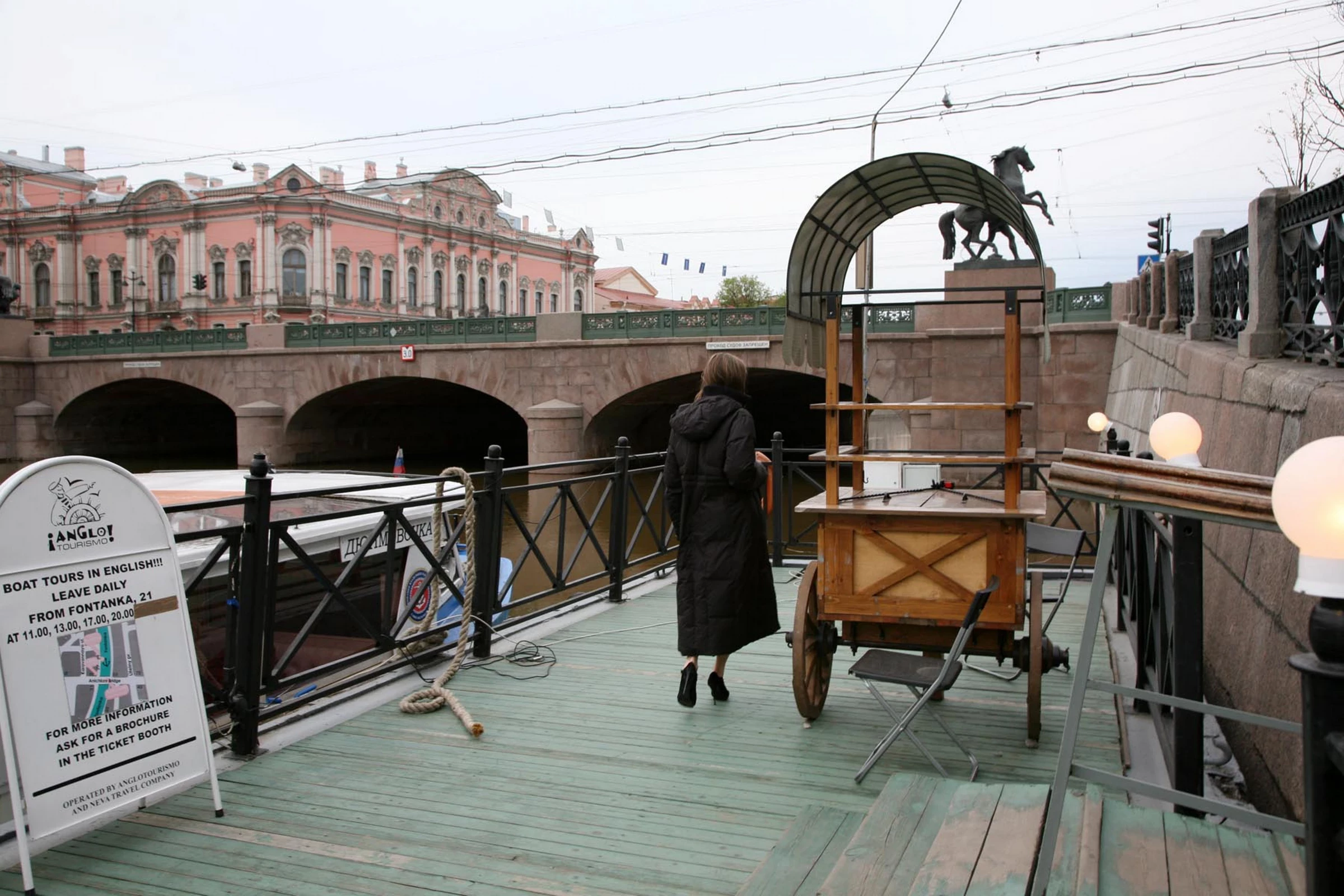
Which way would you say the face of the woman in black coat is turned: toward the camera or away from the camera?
away from the camera

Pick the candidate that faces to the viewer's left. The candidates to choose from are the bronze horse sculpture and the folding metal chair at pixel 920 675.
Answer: the folding metal chair

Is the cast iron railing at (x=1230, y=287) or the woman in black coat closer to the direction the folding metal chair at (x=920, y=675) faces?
the woman in black coat

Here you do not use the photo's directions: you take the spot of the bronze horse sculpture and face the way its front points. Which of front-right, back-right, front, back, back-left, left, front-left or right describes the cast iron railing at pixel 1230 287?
right

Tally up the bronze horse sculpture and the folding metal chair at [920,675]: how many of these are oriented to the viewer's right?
1

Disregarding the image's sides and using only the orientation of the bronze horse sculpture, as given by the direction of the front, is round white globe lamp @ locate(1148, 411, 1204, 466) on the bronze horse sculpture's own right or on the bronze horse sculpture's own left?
on the bronze horse sculpture's own right

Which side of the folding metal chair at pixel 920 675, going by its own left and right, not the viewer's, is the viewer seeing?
left

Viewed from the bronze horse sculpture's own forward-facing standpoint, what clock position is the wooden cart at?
The wooden cart is roughly at 3 o'clock from the bronze horse sculpture.

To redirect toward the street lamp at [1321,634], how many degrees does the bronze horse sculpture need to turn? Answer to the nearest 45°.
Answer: approximately 90° to its right

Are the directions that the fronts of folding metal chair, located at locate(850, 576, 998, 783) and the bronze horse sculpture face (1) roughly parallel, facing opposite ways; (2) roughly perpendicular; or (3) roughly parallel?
roughly parallel, facing opposite ways

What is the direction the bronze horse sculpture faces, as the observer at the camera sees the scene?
facing to the right of the viewer

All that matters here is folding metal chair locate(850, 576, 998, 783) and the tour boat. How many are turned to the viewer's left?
1

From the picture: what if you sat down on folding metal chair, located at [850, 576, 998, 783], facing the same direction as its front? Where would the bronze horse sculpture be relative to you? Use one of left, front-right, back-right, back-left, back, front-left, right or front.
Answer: right

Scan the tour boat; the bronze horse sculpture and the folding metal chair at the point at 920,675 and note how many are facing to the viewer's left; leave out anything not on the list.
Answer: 1
